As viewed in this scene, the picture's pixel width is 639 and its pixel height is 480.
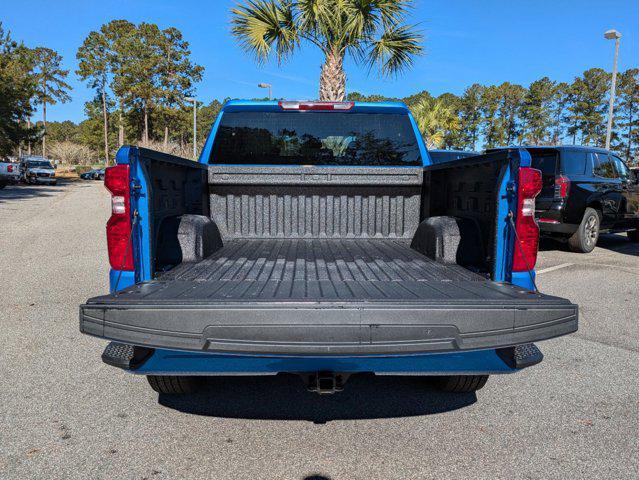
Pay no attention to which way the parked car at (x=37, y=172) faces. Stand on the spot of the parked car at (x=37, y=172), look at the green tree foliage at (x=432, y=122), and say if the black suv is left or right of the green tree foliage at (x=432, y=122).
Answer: right

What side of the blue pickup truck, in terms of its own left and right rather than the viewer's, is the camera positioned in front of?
back

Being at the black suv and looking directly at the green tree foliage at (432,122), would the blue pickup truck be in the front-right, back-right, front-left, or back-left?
back-left

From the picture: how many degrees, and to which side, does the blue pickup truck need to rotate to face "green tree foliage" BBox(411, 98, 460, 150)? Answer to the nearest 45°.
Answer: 0° — it already faces it

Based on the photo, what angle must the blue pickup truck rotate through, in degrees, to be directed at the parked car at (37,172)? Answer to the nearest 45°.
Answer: approximately 45° to its left

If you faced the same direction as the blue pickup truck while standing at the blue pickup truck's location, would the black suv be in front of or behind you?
in front

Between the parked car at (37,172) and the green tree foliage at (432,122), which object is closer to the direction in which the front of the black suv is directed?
the green tree foliage

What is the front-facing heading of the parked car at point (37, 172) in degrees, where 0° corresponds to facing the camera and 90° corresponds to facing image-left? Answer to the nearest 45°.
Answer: approximately 315°

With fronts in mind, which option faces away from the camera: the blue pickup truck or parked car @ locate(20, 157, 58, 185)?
the blue pickup truck

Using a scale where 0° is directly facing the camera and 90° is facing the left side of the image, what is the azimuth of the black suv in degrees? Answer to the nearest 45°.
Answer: approximately 225°

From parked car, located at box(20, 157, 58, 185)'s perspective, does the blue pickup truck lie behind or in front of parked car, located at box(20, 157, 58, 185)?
in front

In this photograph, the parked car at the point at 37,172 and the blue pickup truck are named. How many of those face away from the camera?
1
